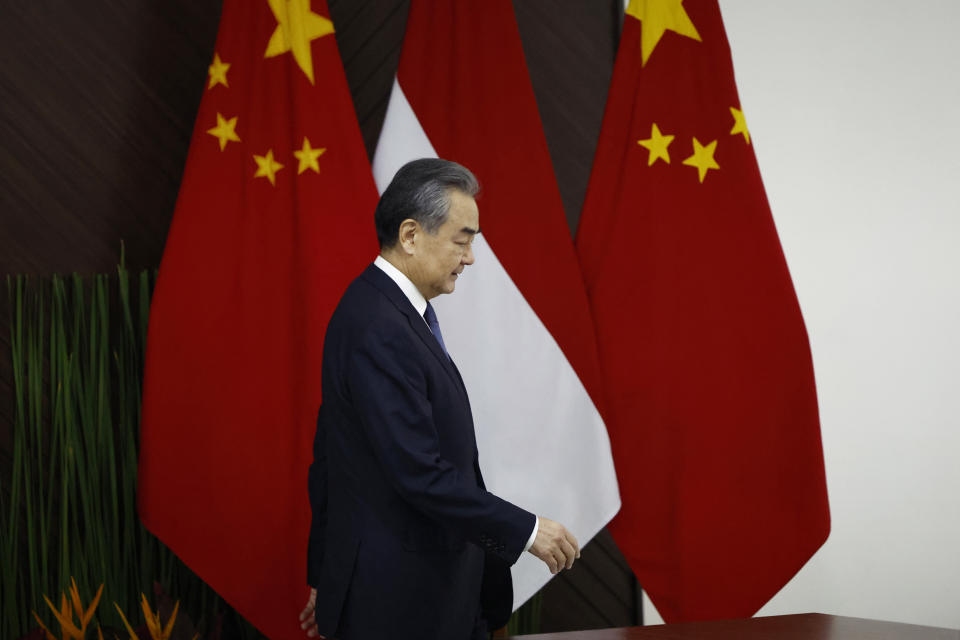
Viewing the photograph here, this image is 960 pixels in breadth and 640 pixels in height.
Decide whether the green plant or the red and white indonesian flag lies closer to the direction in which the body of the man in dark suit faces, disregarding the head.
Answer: the red and white indonesian flag

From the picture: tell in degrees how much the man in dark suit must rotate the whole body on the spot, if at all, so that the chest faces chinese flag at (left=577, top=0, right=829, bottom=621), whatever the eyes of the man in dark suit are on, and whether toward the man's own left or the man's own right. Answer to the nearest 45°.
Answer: approximately 45° to the man's own left

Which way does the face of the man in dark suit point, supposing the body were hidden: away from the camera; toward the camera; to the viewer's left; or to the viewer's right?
to the viewer's right

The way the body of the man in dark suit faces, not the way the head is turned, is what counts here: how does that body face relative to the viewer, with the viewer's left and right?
facing to the right of the viewer

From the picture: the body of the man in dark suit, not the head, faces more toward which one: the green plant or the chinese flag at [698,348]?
the chinese flag

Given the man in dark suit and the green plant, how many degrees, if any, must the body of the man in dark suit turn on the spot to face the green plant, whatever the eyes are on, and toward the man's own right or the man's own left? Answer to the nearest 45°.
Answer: approximately 135° to the man's own left

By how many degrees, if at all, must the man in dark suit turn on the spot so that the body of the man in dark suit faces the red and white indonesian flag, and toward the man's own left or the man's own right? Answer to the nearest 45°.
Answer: approximately 90° to the man's own left

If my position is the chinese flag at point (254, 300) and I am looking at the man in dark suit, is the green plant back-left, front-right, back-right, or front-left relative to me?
back-right

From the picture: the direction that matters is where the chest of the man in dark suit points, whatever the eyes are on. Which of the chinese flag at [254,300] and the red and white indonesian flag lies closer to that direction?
the red and white indonesian flag

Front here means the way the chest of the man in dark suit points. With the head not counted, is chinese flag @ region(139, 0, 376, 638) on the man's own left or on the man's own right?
on the man's own left
